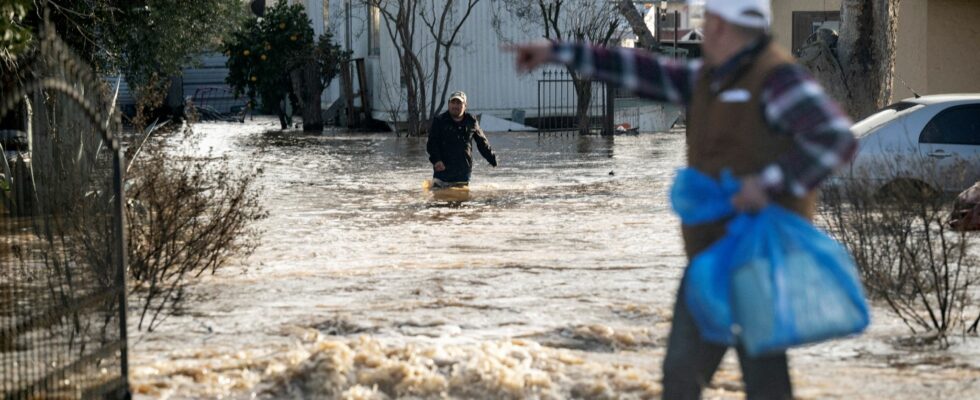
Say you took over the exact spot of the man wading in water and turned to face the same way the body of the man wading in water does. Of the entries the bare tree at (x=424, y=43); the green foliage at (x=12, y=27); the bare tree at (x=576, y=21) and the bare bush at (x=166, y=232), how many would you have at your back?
2

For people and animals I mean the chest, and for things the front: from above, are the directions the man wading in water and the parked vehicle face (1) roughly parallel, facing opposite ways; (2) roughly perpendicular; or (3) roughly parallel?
roughly perpendicular

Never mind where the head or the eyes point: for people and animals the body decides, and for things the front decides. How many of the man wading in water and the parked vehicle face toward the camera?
1

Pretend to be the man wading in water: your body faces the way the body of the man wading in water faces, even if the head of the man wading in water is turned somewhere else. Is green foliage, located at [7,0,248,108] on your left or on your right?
on your right

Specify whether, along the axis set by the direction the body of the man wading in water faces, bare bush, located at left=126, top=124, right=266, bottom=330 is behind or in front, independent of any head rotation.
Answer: in front

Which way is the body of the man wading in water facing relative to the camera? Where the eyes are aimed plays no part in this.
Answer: toward the camera

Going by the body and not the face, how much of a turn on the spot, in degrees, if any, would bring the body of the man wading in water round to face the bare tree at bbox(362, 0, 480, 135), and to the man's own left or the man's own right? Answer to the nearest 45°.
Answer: approximately 180°

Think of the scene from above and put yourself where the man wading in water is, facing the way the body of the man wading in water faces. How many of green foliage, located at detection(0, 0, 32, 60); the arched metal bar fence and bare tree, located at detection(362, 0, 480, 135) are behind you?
1

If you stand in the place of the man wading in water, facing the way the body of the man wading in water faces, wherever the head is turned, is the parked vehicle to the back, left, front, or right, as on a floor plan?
left
